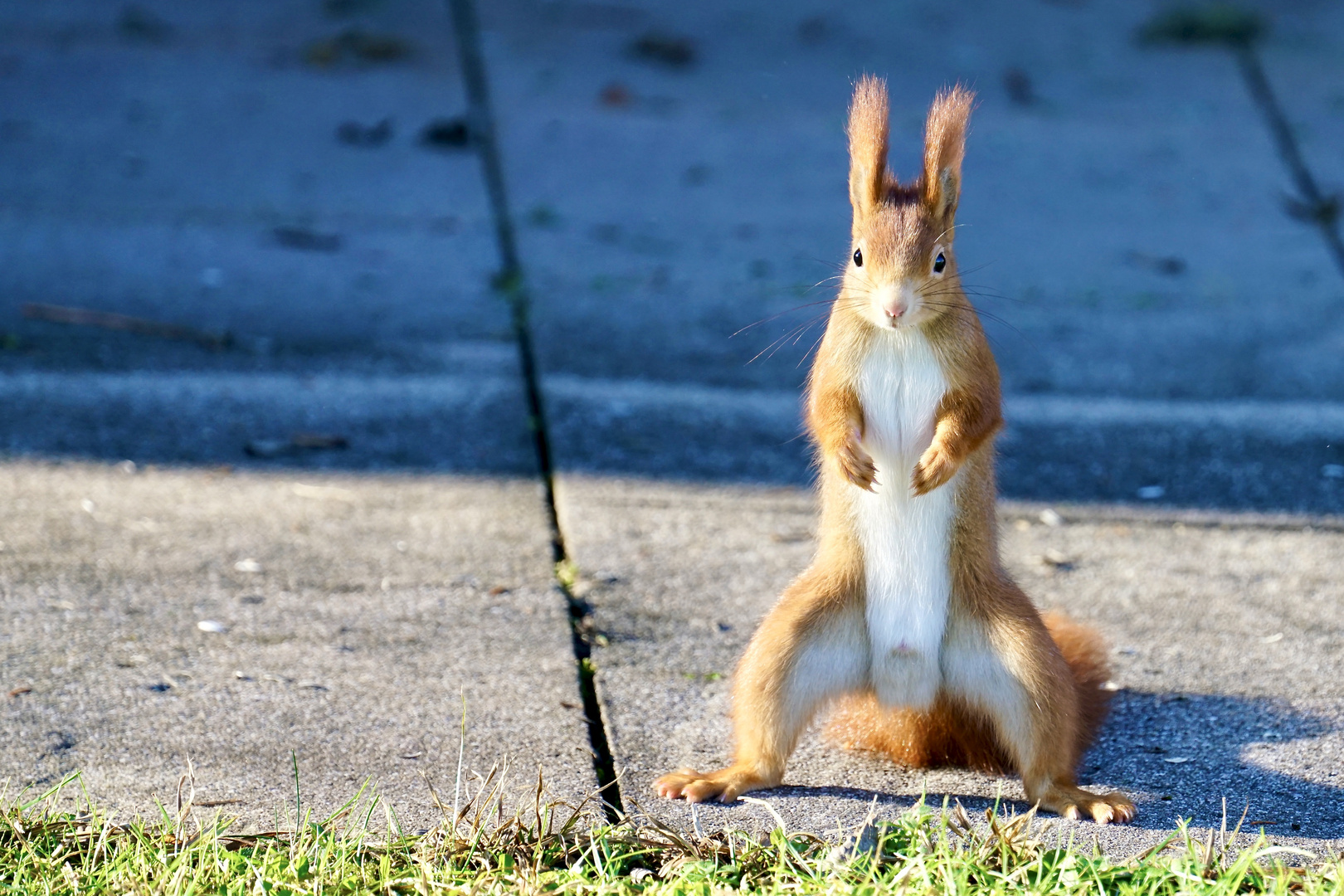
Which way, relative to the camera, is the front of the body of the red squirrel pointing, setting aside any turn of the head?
toward the camera
